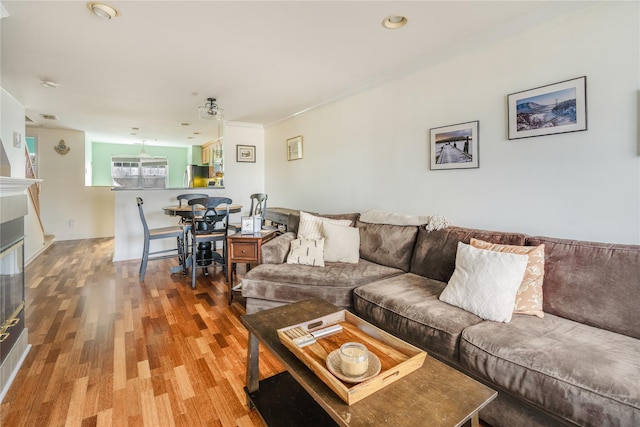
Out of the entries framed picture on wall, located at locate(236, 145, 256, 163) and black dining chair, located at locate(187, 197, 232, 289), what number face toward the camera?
1

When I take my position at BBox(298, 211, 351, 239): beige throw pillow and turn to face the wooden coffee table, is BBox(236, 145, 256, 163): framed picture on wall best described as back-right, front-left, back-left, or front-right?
back-right

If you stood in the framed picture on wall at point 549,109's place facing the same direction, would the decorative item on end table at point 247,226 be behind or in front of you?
in front

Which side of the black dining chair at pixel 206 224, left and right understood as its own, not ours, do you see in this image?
back

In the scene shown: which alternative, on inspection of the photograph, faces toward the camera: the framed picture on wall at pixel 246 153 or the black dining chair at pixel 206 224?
the framed picture on wall

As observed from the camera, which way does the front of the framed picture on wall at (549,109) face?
facing the viewer and to the left of the viewer

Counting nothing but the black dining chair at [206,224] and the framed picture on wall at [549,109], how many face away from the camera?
1

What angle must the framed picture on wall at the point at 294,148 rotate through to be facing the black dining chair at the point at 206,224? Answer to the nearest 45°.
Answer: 0° — it already faces it

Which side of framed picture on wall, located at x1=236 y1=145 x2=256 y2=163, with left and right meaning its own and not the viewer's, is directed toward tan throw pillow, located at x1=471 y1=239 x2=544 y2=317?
front

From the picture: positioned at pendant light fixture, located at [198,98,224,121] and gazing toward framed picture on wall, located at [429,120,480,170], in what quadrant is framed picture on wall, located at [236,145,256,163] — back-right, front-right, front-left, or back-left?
back-left

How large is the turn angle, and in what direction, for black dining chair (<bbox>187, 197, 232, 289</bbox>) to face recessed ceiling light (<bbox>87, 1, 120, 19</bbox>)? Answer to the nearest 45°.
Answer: approximately 180°

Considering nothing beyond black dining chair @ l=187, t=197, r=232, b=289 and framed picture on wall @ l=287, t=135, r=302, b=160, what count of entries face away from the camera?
1

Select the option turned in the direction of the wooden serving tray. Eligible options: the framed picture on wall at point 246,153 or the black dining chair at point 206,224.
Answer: the framed picture on wall

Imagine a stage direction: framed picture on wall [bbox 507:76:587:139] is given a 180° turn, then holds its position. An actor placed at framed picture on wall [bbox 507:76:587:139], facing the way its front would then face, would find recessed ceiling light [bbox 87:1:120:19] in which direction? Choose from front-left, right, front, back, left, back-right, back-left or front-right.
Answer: back

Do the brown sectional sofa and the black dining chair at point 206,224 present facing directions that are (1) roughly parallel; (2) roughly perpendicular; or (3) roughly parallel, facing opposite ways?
roughly perpendicular

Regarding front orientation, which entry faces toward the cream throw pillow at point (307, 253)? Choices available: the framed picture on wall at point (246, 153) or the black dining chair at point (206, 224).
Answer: the framed picture on wall

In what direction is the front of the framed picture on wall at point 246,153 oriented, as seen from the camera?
facing the viewer

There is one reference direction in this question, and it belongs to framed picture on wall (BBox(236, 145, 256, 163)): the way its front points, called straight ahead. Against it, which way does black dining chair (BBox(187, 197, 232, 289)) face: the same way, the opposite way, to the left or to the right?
the opposite way
